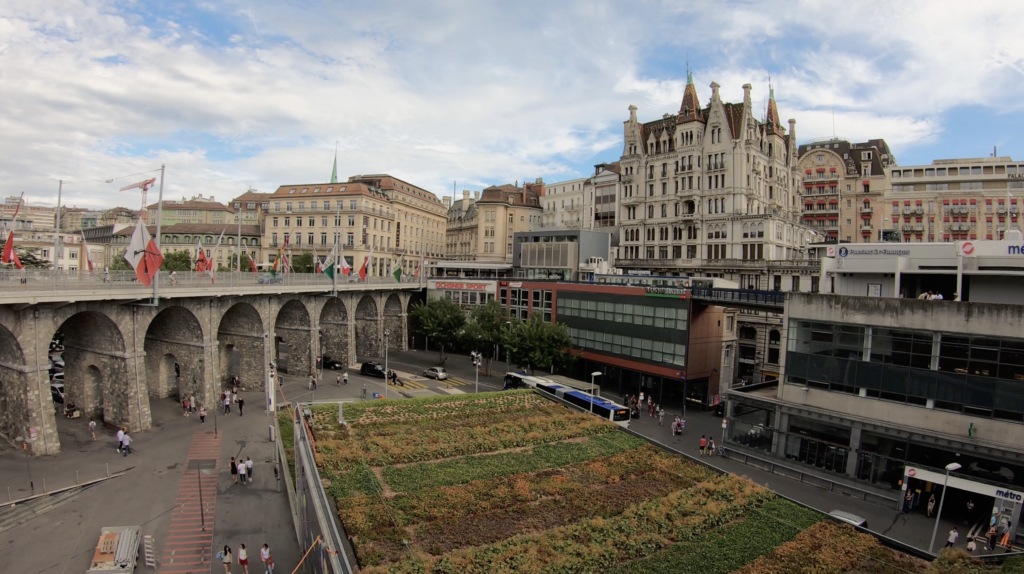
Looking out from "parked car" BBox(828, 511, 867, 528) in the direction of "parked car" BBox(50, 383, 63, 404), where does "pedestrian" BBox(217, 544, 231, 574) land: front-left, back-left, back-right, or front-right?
front-left

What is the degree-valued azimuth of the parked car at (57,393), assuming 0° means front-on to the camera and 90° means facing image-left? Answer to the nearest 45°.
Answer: approximately 315°

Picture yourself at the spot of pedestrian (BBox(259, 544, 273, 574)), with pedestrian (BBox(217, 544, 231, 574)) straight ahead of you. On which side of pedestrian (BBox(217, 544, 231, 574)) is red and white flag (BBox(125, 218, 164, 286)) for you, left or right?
right

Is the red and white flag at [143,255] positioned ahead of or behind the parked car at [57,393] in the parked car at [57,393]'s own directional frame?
ahead

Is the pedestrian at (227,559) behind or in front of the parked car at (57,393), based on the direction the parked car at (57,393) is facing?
in front

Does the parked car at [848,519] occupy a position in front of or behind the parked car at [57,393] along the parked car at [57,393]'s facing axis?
in front

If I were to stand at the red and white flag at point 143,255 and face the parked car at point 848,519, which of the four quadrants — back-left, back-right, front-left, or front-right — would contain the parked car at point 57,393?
back-left
